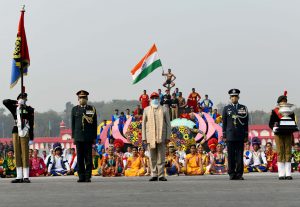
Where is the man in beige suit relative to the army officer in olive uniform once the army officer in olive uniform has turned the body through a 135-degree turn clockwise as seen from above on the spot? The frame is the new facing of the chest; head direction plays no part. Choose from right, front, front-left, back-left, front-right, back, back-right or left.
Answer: back-right

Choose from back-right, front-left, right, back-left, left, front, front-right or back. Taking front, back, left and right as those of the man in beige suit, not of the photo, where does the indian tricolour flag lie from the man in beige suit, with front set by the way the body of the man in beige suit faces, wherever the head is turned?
back

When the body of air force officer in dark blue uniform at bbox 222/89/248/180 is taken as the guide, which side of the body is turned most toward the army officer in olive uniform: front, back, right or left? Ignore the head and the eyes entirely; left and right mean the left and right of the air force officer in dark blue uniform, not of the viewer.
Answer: right

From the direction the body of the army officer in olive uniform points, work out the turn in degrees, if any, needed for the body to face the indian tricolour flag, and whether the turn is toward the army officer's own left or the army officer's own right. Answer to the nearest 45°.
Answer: approximately 180°

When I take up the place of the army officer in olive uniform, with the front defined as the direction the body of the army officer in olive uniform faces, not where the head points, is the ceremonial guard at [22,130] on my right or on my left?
on my right

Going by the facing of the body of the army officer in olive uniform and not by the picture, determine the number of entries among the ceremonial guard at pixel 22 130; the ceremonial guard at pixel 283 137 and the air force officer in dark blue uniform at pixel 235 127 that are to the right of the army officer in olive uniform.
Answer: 1

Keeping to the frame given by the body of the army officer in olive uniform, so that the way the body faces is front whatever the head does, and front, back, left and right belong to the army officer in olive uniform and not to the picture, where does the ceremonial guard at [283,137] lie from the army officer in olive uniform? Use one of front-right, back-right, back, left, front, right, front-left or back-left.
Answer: left

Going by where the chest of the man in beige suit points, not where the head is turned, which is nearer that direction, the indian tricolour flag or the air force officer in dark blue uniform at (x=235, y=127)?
the air force officer in dark blue uniform

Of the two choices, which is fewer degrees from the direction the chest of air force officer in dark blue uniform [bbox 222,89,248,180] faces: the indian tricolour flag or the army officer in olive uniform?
the army officer in olive uniform

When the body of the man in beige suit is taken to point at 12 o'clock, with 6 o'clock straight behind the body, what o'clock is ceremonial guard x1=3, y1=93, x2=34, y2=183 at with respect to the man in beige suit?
The ceremonial guard is roughly at 3 o'clock from the man in beige suit.
